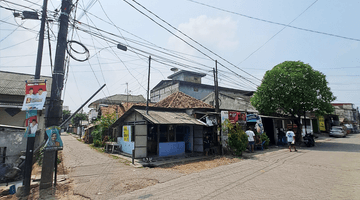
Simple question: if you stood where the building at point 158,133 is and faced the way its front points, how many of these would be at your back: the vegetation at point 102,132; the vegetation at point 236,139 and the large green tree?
1

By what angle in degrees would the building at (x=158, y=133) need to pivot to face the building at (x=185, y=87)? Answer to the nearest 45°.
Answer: approximately 135° to its left

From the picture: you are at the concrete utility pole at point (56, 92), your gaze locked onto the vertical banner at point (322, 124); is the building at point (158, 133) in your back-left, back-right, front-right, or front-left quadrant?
front-left

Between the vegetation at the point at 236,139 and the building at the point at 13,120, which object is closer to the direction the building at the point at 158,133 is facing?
the vegetation

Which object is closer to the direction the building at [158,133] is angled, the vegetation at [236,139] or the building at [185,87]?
the vegetation

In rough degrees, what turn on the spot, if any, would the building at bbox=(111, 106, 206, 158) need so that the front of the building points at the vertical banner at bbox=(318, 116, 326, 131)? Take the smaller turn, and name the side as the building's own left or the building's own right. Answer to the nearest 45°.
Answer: approximately 90° to the building's own left

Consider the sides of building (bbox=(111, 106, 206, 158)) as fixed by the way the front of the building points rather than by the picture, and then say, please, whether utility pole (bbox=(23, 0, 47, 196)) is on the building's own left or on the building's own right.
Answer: on the building's own right

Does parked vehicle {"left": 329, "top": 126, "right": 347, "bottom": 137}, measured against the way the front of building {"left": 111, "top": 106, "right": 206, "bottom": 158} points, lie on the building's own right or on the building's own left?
on the building's own left

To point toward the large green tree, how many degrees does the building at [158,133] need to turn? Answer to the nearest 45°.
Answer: approximately 45° to its left

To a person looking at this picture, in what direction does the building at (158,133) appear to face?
facing the viewer and to the right of the viewer

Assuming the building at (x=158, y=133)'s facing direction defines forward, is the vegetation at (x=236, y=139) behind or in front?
in front
